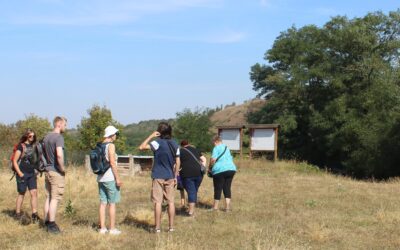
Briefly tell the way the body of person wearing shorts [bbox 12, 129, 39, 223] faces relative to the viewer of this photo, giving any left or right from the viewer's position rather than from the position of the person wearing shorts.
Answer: facing the viewer and to the right of the viewer

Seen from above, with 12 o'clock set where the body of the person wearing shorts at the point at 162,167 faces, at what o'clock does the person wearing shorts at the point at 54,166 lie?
the person wearing shorts at the point at 54,166 is roughly at 9 o'clock from the person wearing shorts at the point at 162,167.

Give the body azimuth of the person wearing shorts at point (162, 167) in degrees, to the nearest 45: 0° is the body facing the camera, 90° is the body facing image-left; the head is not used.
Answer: approximately 180°

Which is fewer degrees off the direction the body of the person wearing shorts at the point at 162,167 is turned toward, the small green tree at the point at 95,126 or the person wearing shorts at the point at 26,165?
the small green tree

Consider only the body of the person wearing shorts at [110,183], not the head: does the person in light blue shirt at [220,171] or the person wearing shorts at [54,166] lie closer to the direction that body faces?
the person in light blue shirt

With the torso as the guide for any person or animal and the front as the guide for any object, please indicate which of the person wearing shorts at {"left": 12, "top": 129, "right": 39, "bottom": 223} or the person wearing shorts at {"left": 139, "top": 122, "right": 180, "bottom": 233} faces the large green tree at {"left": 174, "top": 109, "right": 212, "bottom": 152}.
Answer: the person wearing shorts at {"left": 139, "top": 122, "right": 180, "bottom": 233}

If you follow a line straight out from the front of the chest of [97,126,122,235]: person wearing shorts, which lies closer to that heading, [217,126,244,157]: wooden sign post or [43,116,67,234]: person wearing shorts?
the wooden sign post
